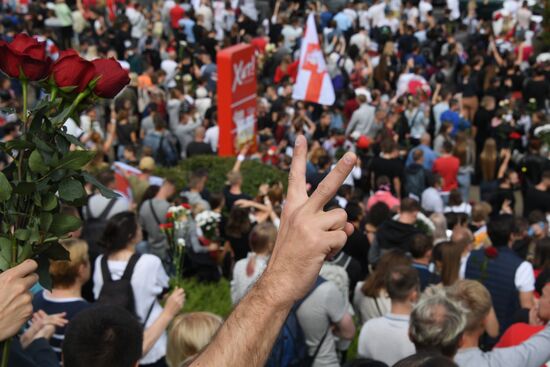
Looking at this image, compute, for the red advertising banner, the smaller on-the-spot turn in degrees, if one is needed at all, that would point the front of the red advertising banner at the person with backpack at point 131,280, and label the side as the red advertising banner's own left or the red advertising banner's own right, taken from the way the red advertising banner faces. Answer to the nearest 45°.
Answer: approximately 45° to the red advertising banner's own right

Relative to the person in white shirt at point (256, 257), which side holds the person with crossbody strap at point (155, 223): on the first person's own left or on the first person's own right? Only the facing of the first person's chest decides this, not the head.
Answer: on the first person's own left

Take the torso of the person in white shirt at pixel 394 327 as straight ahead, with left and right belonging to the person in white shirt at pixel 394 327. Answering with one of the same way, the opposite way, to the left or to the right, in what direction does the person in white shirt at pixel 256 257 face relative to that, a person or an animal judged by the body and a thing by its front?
the same way

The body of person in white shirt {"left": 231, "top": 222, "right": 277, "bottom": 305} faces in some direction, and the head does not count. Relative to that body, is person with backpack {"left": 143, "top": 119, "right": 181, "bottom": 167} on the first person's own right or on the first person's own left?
on the first person's own left

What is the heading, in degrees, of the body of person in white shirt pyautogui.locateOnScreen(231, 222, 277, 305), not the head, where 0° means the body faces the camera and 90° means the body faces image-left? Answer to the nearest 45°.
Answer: approximately 225°

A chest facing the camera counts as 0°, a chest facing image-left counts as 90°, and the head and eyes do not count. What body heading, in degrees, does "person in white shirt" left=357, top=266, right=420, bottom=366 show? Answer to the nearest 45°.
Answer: approximately 225°

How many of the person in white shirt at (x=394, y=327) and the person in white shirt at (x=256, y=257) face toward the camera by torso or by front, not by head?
0

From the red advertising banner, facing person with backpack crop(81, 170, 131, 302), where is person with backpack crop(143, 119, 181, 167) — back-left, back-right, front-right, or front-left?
front-right

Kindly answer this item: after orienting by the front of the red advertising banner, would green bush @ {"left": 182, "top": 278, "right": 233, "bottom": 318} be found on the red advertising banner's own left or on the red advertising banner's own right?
on the red advertising banner's own right

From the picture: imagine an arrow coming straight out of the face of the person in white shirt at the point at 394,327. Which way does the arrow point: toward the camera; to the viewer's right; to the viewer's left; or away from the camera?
away from the camera

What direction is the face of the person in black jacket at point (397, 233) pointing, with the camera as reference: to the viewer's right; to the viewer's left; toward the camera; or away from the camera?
away from the camera

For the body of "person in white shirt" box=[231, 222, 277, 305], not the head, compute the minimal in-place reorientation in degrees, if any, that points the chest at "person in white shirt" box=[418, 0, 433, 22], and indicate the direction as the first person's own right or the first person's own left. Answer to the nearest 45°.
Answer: approximately 45° to the first person's own left
